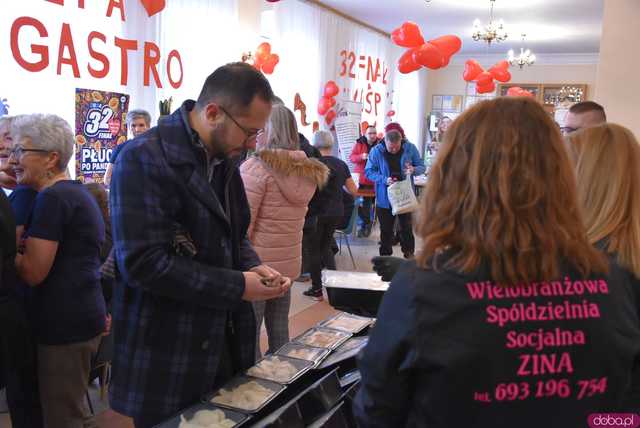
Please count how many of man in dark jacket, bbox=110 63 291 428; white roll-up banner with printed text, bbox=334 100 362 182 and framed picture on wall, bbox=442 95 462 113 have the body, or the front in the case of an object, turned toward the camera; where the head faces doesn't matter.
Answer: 2

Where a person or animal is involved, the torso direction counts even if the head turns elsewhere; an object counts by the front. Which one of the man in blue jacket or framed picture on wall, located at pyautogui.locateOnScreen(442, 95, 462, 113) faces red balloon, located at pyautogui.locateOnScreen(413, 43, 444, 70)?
the framed picture on wall

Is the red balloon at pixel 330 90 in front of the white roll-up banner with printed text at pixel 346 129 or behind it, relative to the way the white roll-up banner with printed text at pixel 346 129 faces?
behind

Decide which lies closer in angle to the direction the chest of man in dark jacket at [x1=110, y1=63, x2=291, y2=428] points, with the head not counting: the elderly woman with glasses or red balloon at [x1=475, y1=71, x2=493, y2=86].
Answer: the red balloon

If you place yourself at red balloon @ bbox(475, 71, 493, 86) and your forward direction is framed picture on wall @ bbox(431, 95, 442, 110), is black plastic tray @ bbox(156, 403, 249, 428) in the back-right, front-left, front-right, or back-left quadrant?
back-left

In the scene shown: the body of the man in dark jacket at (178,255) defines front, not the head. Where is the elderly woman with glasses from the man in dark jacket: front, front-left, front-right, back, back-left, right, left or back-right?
back-left

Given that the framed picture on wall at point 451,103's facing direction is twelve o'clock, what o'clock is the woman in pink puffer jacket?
The woman in pink puffer jacket is roughly at 12 o'clock from the framed picture on wall.

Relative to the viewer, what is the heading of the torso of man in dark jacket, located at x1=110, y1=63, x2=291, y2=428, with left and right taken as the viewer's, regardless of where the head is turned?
facing to the right of the viewer

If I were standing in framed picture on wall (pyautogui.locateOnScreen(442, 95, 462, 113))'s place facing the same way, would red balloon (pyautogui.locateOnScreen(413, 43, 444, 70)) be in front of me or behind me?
in front

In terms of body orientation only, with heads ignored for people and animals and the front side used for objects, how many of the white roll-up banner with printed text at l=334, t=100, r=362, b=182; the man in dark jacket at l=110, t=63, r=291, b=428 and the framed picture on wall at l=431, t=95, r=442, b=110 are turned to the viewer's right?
1

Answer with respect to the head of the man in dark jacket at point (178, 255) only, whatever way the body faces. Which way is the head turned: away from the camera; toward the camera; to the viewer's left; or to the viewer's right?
to the viewer's right

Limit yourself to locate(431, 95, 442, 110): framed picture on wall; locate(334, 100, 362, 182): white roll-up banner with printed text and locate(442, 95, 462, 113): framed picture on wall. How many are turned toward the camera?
3
